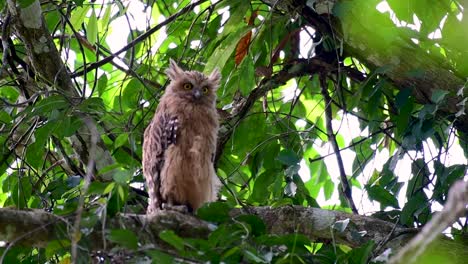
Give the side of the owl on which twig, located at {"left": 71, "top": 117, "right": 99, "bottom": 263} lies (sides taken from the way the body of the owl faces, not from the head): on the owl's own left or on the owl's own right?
on the owl's own right

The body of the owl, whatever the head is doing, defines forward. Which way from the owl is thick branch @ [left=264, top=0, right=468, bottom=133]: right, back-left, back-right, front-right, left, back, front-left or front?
front-left

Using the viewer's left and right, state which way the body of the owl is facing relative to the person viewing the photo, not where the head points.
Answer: facing the viewer and to the right of the viewer

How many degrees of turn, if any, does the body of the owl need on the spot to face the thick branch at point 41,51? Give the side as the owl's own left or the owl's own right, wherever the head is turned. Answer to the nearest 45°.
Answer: approximately 135° to the owl's own right

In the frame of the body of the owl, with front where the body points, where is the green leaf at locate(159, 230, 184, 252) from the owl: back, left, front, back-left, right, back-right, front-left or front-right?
front-right
